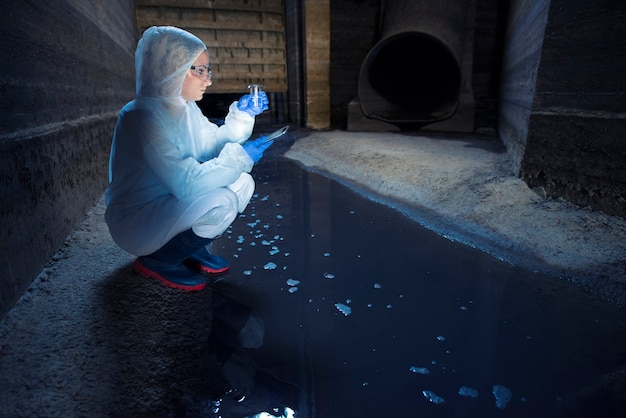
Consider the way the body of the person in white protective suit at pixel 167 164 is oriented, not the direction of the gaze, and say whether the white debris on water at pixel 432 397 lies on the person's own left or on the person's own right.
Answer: on the person's own right

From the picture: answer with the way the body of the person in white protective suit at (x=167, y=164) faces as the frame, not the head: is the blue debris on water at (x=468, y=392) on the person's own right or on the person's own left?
on the person's own right

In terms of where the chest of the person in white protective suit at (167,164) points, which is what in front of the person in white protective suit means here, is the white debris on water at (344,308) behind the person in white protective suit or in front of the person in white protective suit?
in front

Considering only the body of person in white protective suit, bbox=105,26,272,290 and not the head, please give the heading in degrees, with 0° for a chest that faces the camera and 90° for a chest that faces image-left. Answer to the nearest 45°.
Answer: approximately 270°

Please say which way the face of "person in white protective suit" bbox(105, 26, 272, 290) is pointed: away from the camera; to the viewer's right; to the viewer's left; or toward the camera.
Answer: to the viewer's right

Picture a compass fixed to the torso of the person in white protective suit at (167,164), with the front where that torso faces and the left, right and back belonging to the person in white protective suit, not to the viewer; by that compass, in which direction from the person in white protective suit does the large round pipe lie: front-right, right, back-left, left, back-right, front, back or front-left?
front-left

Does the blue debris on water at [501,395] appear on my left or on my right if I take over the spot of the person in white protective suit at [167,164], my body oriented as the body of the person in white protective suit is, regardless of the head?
on my right

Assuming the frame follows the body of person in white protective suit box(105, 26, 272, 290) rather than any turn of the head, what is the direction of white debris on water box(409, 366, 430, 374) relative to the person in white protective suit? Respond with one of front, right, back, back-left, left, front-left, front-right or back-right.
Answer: front-right
